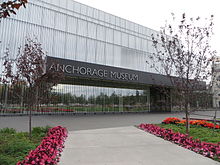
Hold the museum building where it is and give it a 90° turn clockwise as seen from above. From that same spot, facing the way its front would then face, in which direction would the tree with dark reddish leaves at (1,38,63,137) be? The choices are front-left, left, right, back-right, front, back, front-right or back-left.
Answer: front-left

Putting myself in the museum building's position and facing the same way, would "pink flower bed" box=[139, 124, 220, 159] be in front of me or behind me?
in front

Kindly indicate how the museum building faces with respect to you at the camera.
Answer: facing the viewer and to the right of the viewer
